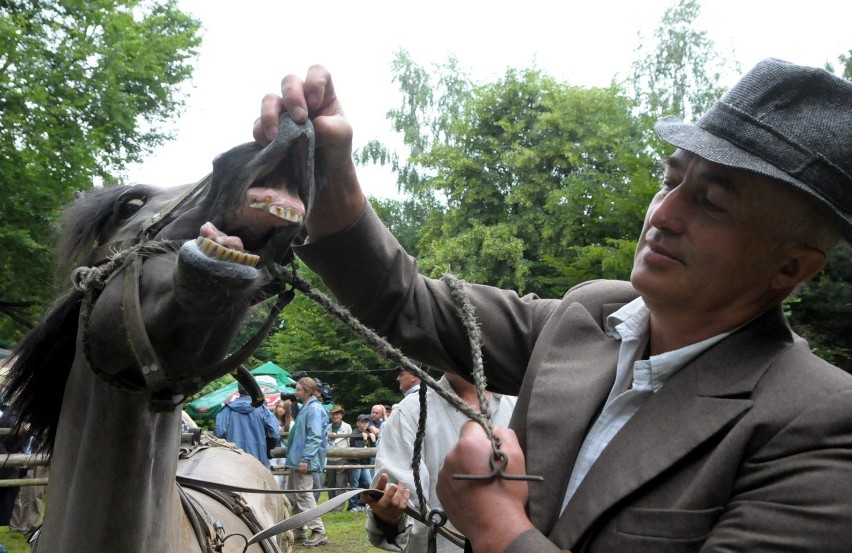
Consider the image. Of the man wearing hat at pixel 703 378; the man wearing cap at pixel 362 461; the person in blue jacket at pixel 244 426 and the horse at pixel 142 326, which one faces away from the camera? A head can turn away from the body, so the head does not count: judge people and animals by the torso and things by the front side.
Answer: the person in blue jacket

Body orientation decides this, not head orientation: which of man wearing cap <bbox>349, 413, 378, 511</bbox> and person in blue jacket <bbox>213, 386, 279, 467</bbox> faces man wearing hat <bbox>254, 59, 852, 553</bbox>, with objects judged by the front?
man wearing cap <bbox>349, 413, 378, 511</bbox>

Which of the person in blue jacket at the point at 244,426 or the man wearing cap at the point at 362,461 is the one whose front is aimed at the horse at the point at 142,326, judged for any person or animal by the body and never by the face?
the man wearing cap

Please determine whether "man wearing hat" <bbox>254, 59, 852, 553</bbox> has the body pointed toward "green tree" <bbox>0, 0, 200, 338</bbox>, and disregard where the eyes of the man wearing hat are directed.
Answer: no

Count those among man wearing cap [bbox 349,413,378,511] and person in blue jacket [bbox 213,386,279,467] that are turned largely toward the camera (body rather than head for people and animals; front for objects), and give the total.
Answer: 1

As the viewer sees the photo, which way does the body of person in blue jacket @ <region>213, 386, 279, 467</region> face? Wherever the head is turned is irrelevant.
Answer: away from the camera

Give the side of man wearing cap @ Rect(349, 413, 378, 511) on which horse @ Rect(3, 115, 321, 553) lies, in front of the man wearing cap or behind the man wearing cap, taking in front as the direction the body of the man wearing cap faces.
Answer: in front

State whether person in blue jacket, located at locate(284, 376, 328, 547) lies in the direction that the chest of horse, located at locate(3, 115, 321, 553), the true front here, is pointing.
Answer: no

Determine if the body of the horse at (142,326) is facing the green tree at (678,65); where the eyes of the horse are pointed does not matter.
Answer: no

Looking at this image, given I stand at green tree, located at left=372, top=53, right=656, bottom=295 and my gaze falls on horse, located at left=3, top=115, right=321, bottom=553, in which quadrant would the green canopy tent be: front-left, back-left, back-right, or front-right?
front-right

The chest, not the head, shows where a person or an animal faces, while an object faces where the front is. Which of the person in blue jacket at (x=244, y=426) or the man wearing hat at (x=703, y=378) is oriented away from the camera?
the person in blue jacket

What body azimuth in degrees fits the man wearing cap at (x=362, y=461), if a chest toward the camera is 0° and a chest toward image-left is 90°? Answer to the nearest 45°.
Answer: approximately 0°

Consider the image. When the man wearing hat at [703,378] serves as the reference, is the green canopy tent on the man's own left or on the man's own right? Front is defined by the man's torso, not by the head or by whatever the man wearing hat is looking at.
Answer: on the man's own right

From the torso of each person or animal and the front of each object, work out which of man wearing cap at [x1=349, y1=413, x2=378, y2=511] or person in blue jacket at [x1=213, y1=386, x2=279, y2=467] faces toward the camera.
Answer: the man wearing cap

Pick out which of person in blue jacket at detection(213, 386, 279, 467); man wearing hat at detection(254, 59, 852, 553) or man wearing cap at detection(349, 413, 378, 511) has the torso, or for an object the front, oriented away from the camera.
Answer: the person in blue jacket

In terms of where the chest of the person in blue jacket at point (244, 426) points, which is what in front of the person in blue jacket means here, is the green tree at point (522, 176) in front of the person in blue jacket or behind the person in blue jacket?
in front
